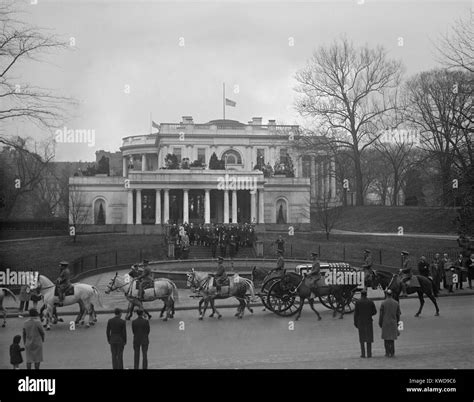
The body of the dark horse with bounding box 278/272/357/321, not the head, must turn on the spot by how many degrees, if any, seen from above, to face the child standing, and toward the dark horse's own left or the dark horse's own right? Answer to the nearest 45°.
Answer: approximately 45° to the dark horse's own left

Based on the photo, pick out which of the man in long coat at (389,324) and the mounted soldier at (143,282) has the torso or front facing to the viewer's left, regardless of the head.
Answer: the mounted soldier

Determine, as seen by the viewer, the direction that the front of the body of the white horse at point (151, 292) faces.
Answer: to the viewer's left

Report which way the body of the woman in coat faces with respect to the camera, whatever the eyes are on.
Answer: away from the camera

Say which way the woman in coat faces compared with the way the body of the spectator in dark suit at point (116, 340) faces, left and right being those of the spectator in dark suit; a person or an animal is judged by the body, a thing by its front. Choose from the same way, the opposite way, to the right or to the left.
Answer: the same way

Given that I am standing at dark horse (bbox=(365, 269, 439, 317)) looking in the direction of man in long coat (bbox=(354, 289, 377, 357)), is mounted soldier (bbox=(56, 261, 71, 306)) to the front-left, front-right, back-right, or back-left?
front-right

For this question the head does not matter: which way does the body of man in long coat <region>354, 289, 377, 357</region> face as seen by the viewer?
away from the camera

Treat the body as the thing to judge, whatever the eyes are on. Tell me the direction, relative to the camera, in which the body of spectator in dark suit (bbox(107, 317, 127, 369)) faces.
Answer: away from the camera

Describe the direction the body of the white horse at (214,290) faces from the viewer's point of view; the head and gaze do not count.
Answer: to the viewer's left

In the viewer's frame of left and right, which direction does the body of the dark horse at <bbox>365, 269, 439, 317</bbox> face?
facing to the left of the viewer

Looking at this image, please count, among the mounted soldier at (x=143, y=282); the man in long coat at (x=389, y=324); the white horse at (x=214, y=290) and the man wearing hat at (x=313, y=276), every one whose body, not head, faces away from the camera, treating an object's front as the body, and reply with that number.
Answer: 1

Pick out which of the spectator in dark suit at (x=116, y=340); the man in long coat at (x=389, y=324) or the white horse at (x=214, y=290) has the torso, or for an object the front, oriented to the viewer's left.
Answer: the white horse

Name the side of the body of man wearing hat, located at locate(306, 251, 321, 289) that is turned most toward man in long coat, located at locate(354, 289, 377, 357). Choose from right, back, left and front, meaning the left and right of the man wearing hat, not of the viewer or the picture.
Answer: left

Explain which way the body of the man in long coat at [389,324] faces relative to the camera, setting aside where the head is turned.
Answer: away from the camera

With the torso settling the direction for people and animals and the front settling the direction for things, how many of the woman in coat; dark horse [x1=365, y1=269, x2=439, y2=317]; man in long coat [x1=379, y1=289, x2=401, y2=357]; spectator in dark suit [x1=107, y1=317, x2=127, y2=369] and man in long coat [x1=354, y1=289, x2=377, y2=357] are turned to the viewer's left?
1

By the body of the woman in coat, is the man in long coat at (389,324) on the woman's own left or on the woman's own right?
on the woman's own right

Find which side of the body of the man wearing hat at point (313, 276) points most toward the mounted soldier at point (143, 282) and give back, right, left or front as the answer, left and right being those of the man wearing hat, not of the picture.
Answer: front

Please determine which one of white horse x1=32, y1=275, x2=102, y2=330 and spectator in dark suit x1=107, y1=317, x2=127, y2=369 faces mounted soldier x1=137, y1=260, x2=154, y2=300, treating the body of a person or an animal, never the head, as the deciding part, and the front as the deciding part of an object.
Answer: the spectator in dark suit

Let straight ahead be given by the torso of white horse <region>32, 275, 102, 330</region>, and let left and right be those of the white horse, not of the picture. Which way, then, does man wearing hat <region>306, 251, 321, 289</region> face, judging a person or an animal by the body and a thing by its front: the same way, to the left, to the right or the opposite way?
the same way

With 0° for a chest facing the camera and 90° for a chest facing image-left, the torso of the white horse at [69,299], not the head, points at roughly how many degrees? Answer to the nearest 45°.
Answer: approximately 90°
